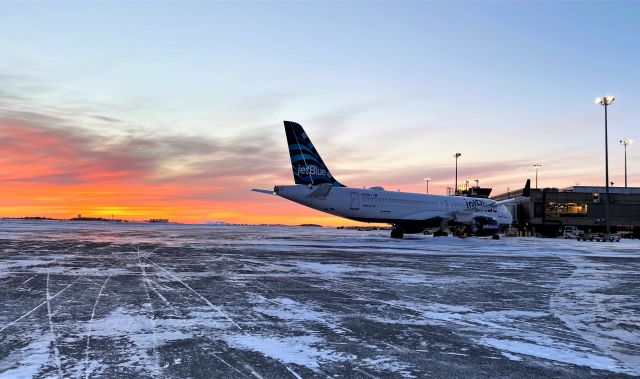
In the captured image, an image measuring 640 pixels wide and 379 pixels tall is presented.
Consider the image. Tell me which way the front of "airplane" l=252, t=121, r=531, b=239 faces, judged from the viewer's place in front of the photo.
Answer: facing away from the viewer and to the right of the viewer
